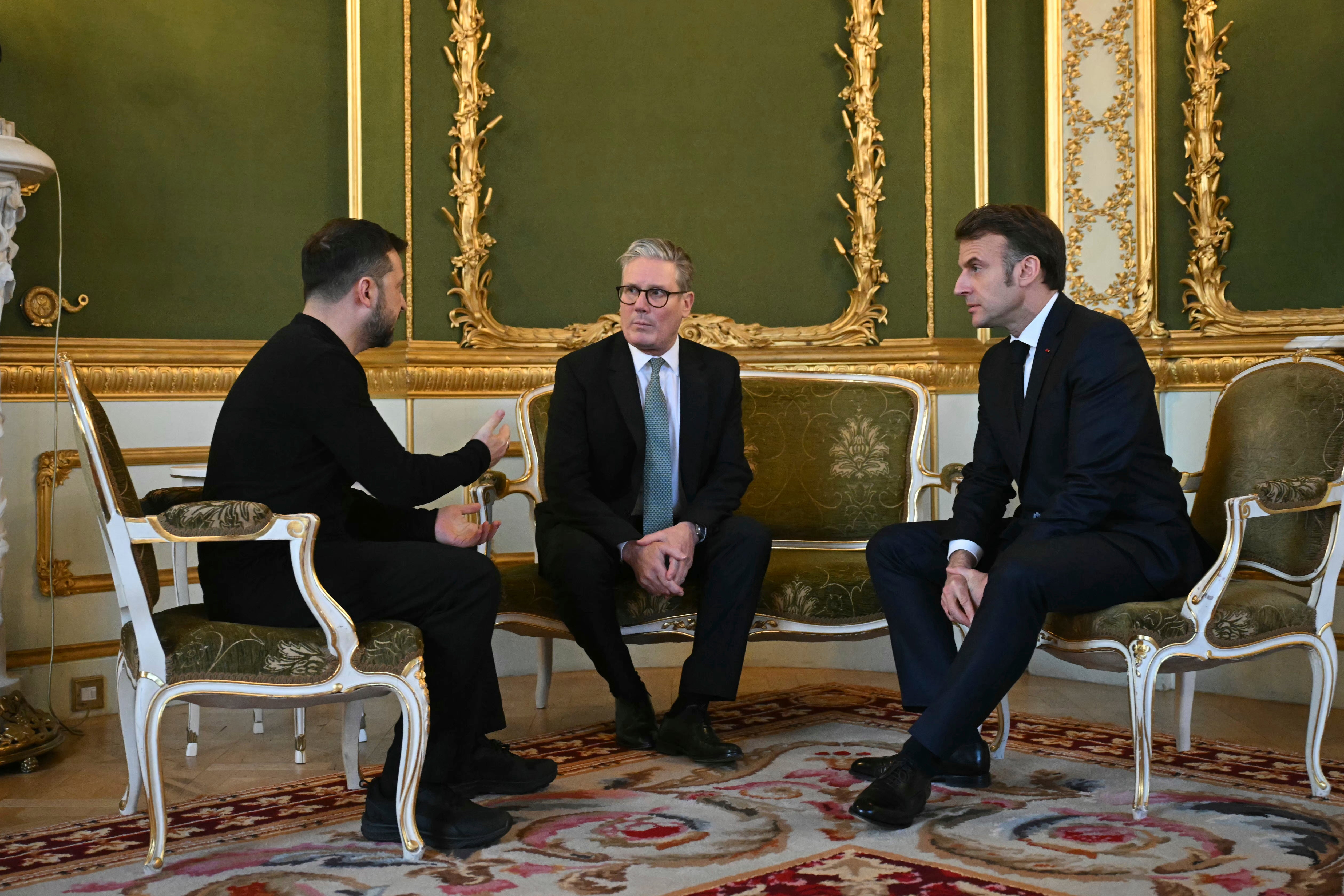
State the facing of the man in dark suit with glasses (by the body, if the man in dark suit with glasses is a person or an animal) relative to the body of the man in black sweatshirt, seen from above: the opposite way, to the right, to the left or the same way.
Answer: to the right

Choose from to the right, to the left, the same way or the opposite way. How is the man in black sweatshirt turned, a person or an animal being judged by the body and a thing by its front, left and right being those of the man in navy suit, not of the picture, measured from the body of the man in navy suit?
the opposite way

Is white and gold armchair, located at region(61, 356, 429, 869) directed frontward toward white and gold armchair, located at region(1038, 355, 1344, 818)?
yes

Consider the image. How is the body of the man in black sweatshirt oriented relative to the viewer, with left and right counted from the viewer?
facing to the right of the viewer

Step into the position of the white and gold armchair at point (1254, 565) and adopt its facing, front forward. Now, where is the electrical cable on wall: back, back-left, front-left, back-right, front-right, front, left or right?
front-right

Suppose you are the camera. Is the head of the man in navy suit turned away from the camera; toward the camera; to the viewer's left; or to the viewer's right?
to the viewer's left

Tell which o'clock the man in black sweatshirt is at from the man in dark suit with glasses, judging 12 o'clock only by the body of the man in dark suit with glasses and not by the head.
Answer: The man in black sweatshirt is roughly at 1 o'clock from the man in dark suit with glasses.

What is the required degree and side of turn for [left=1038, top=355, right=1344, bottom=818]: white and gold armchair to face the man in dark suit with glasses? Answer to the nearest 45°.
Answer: approximately 45° to its right

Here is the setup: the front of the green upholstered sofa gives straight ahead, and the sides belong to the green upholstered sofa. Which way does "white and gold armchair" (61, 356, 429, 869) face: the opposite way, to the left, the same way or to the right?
to the left

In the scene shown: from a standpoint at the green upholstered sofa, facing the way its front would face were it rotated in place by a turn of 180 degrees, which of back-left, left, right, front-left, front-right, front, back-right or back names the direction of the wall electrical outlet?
left

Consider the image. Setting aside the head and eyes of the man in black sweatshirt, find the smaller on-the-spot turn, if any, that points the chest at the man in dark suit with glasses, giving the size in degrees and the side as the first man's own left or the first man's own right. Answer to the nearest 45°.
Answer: approximately 45° to the first man's own left

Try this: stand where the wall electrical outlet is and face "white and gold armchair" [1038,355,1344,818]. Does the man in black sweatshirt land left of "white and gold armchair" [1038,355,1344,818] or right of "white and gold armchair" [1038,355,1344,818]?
right

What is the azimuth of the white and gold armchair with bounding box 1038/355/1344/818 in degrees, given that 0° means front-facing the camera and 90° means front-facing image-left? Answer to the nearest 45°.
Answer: approximately 45°

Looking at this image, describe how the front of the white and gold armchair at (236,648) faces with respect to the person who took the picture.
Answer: facing to the right of the viewer

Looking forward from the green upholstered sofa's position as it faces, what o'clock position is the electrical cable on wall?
The electrical cable on wall is roughly at 3 o'clock from the green upholstered sofa.
